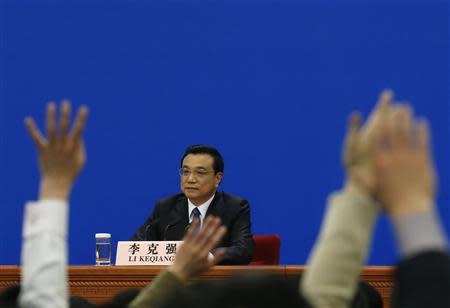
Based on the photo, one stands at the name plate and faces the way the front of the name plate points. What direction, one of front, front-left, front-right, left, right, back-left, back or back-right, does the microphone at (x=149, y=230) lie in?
back

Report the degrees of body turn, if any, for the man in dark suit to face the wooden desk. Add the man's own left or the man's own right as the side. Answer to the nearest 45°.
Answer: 0° — they already face it

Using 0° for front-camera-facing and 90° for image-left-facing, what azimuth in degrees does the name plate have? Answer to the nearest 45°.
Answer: approximately 0°

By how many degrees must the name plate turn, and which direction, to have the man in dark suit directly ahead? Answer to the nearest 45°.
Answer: approximately 135° to its left

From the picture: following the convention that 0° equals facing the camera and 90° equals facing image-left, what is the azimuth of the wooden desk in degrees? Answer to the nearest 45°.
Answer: approximately 0°

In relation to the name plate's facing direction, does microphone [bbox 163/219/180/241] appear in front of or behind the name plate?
behind
